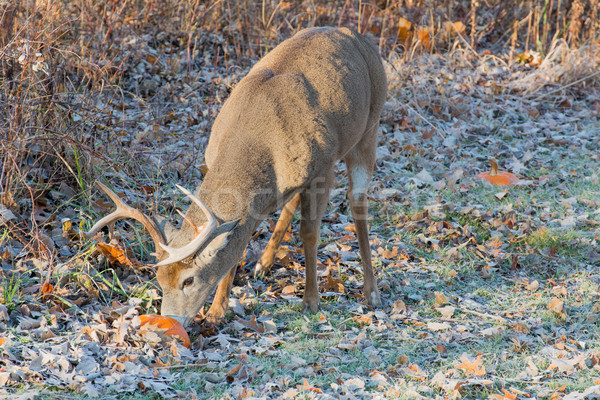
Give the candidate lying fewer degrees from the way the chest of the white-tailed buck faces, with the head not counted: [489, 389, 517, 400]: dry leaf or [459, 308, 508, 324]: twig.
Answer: the dry leaf

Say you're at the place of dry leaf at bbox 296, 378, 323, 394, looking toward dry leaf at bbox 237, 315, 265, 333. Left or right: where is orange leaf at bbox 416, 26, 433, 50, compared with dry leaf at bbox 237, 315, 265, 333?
right

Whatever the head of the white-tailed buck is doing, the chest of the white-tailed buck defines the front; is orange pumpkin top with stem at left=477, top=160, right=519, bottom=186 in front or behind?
behind

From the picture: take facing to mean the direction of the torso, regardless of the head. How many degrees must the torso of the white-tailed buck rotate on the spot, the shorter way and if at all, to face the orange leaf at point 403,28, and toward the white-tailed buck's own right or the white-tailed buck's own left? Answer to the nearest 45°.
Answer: approximately 135° to the white-tailed buck's own right

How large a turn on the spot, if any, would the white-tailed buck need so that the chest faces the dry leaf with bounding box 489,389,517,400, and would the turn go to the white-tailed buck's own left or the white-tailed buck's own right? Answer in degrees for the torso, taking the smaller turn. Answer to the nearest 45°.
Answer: approximately 90° to the white-tailed buck's own left

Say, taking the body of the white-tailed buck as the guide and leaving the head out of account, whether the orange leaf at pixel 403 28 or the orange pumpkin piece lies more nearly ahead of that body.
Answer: the orange pumpkin piece

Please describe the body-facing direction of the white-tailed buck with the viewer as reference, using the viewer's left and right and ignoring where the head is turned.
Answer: facing the viewer and to the left of the viewer
